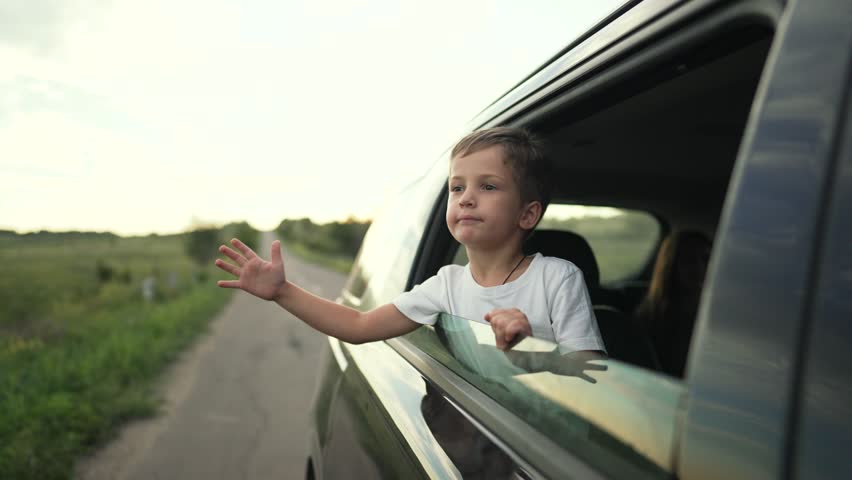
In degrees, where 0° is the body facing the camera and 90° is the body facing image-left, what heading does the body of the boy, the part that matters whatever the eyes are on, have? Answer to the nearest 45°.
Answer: approximately 45°

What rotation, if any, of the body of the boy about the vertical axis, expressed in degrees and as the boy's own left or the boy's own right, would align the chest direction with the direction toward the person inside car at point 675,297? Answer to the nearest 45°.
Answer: approximately 180°
